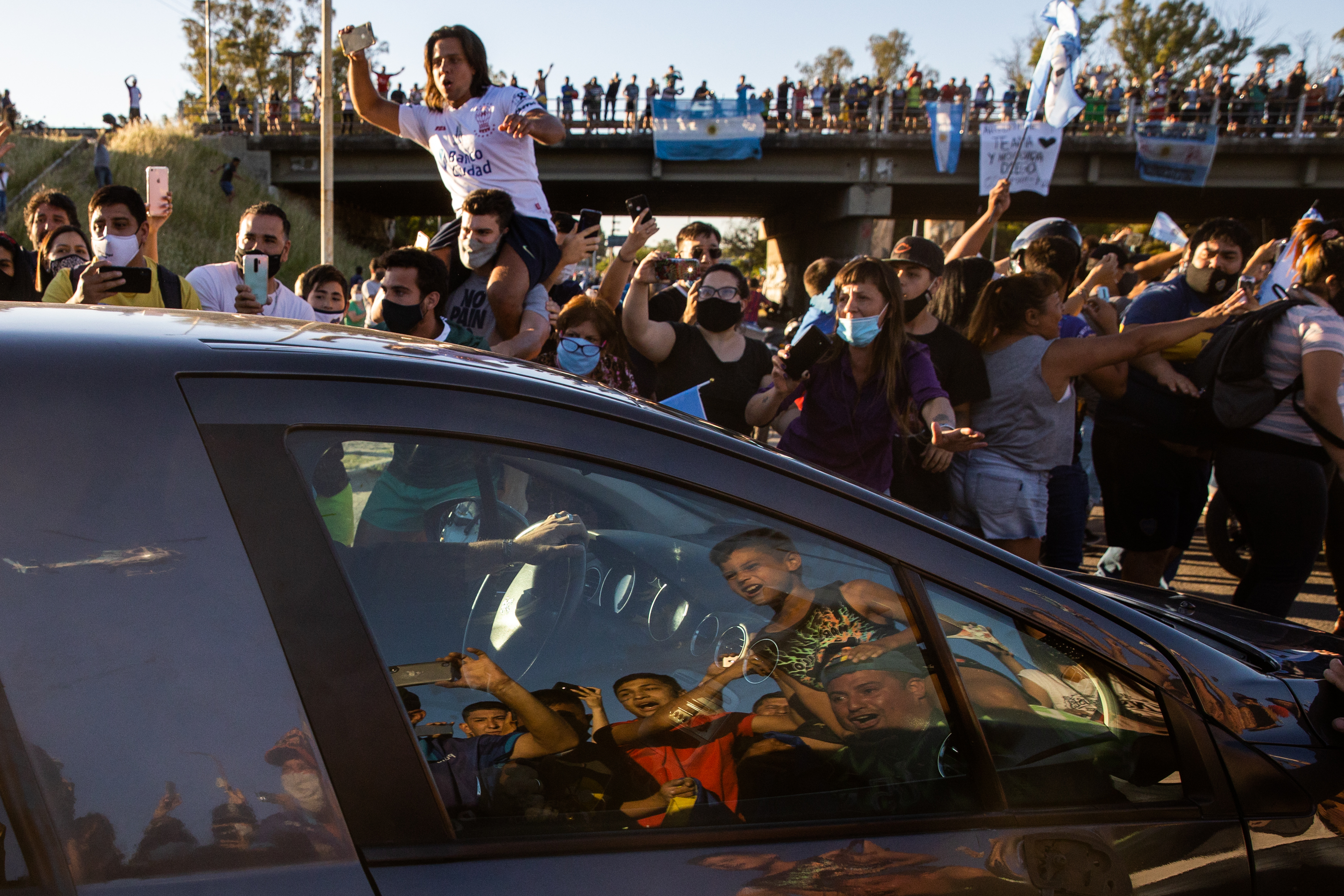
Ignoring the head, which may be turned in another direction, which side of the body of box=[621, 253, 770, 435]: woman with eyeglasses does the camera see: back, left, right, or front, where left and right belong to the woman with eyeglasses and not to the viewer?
front

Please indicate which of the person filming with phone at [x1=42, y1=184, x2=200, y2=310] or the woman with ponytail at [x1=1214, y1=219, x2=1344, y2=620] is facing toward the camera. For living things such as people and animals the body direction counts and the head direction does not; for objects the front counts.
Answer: the person filming with phone

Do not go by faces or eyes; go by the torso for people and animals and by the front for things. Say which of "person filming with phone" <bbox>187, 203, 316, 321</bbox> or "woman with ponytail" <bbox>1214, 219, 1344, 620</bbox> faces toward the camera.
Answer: the person filming with phone

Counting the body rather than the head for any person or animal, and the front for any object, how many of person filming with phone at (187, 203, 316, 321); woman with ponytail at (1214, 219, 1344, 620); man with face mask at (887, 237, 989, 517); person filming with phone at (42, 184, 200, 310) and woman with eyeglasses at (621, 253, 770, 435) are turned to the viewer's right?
1

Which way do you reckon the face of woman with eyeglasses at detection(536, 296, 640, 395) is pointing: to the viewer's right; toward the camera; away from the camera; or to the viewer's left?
toward the camera

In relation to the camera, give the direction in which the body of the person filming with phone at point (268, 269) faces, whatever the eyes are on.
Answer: toward the camera

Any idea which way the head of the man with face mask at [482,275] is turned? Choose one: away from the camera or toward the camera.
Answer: toward the camera

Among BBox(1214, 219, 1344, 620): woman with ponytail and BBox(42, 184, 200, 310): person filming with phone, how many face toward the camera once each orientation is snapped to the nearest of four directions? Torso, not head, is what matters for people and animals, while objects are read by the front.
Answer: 1

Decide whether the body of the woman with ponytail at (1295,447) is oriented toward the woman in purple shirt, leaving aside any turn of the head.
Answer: no

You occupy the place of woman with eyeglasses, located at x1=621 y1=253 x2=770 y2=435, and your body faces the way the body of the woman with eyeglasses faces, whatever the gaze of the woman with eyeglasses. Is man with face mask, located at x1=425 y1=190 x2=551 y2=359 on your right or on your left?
on your right

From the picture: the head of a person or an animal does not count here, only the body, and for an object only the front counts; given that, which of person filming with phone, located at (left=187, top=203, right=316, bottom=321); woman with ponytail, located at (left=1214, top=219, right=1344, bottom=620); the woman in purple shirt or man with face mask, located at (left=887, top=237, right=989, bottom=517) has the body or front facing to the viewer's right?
the woman with ponytail

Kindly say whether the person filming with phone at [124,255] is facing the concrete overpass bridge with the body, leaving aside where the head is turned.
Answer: no

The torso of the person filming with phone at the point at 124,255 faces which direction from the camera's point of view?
toward the camera

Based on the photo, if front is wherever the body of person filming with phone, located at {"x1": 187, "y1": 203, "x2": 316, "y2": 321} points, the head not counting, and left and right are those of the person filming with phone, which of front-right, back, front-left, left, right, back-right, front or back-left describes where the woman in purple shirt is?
front-left

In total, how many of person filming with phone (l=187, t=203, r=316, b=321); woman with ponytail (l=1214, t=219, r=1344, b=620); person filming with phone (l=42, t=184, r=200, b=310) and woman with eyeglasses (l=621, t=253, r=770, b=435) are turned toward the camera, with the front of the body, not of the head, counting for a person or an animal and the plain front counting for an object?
3

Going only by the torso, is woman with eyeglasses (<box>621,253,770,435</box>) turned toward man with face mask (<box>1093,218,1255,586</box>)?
no

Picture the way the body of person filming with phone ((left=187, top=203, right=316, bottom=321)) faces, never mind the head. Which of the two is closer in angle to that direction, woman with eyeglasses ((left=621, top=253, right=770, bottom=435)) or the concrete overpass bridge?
the woman with eyeglasses

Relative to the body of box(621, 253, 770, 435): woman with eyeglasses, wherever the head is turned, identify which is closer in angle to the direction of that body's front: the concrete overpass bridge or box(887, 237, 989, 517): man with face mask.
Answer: the man with face mask

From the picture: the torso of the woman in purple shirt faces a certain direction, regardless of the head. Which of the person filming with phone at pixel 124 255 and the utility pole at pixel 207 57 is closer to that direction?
the person filming with phone
